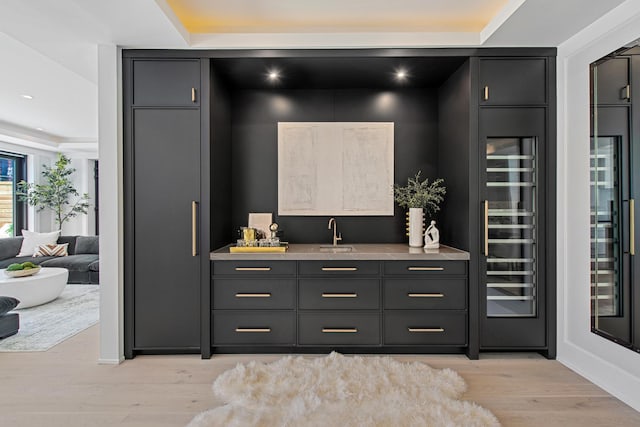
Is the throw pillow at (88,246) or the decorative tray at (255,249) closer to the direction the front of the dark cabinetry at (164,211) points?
the decorative tray

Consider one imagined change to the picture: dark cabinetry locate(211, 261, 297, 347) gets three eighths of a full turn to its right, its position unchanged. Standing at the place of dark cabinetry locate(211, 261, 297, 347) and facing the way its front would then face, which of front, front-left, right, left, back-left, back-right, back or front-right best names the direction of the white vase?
back-right

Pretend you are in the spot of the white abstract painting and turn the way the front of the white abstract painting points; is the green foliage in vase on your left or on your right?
on your left

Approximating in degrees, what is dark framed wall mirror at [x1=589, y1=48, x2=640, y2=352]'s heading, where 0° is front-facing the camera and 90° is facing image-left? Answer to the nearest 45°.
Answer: approximately 45°

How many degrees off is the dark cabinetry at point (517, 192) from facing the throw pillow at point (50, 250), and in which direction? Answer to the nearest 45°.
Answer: approximately 90° to its right

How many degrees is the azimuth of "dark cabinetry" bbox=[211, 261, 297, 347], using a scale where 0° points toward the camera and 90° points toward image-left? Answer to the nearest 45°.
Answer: approximately 0°

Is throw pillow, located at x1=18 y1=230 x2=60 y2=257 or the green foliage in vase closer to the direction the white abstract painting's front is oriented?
the green foliage in vase

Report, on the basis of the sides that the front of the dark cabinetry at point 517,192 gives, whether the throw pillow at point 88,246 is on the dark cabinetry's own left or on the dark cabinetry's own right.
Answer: on the dark cabinetry's own right

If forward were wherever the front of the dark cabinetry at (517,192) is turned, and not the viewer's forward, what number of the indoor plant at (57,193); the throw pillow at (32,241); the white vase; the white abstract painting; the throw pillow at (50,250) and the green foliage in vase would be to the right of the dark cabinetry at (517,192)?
6

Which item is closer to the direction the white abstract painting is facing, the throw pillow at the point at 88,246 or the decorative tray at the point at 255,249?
the decorative tray

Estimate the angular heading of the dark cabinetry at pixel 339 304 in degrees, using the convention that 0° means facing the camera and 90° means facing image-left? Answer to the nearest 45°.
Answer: approximately 0°

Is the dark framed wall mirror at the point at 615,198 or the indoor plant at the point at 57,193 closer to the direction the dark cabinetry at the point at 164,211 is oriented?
the dark framed wall mirror

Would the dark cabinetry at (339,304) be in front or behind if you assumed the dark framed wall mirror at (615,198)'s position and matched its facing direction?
in front
